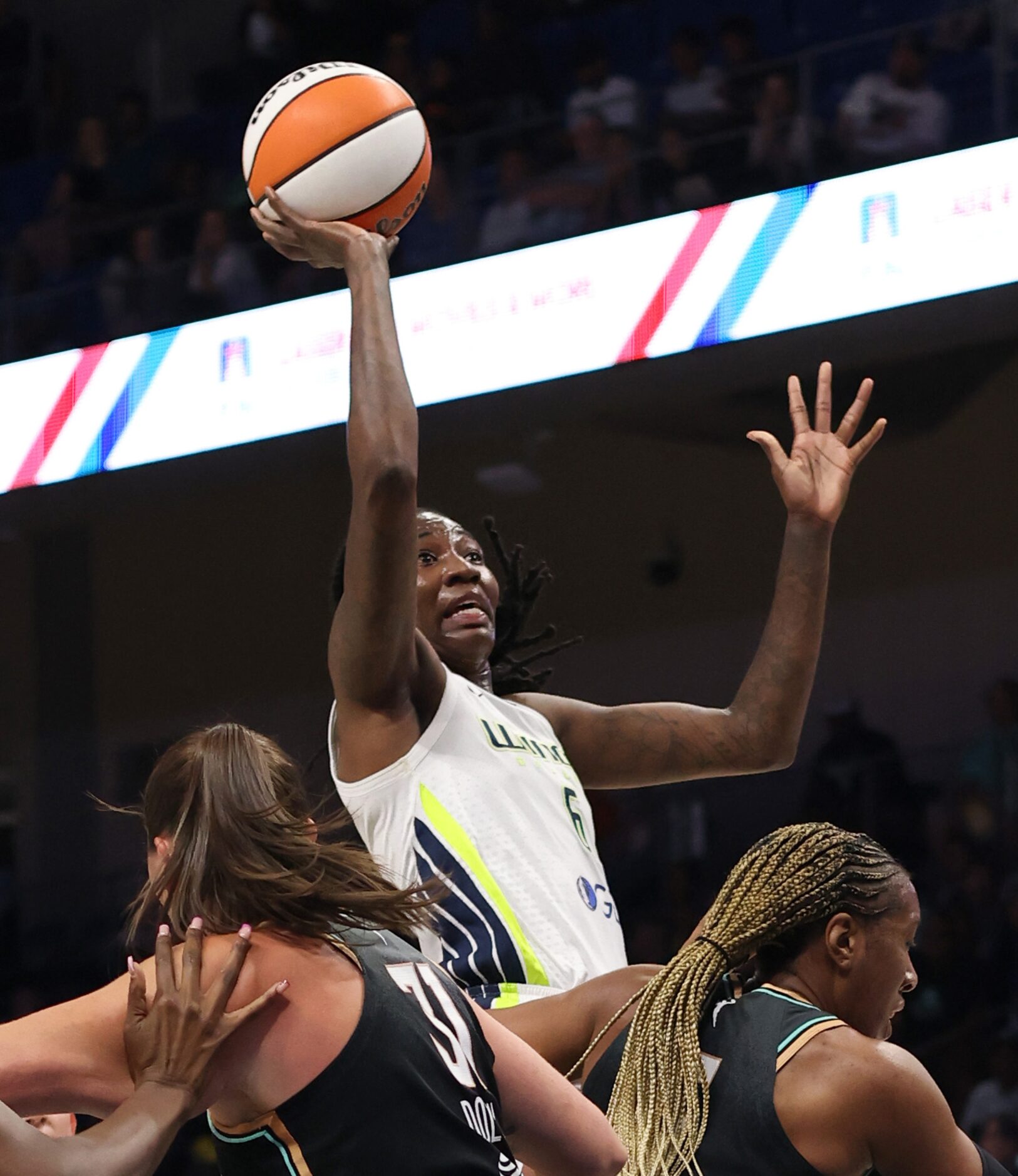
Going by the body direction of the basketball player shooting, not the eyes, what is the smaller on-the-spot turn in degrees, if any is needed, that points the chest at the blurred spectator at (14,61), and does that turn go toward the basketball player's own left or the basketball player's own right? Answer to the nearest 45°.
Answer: approximately 135° to the basketball player's own left

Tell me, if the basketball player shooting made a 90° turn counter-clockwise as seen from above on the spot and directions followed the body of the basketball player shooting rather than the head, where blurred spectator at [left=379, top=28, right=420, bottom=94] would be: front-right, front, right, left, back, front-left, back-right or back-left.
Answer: front-left

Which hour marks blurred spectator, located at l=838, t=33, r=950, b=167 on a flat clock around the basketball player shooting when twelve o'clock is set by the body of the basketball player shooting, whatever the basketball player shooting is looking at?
The blurred spectator is roughly at 8 o'clock from the basketball player shooting.

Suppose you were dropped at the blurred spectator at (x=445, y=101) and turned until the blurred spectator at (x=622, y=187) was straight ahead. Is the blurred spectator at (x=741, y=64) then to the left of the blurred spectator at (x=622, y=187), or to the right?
left

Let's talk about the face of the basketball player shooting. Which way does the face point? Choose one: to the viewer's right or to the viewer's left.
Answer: to the viewer's left

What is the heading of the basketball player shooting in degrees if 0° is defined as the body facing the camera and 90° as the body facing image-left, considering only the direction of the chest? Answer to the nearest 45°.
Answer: approximately 315°

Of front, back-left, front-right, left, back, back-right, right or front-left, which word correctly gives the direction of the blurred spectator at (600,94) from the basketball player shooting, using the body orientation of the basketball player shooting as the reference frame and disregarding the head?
back-left

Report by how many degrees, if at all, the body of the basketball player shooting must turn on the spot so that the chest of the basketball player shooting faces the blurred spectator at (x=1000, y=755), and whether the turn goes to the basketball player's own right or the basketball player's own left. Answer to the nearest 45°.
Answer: approximately 135° to the basketball player's own left

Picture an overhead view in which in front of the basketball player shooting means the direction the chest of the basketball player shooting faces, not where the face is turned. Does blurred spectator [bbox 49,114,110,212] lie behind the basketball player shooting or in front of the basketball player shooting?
behind

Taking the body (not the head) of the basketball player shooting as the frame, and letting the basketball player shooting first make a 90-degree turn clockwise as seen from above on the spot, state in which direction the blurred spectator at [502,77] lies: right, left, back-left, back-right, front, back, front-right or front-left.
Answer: back-right

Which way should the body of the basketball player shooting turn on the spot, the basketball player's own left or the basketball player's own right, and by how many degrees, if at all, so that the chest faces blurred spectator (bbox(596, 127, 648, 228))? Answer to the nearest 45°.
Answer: approximately 135° to the basketball player's own left

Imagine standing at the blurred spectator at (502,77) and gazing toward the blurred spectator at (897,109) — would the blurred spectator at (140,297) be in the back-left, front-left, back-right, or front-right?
back-right
